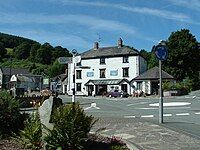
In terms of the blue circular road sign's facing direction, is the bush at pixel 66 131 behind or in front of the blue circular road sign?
in front

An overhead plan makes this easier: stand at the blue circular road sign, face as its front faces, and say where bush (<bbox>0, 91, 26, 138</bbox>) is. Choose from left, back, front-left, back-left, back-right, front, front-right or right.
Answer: front-right

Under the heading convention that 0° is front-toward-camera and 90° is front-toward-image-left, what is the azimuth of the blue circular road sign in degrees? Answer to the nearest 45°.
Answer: approximately 0°

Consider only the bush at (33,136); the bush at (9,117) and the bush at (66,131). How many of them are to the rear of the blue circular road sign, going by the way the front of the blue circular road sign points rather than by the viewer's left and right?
0
